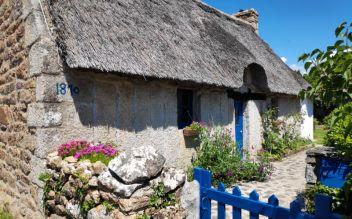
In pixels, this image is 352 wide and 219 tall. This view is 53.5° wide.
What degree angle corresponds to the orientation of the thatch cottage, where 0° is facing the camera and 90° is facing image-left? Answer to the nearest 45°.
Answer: approximately 315°

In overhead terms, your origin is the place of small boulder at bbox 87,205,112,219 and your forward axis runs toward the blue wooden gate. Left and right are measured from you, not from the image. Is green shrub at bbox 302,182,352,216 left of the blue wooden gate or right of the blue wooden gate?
left
